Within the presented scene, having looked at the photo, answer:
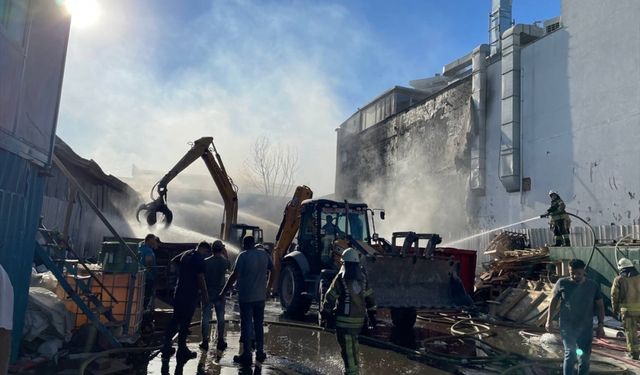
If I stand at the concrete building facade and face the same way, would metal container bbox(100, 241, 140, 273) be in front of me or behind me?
in front

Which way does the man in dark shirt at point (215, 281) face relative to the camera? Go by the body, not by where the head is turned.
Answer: away from the camera

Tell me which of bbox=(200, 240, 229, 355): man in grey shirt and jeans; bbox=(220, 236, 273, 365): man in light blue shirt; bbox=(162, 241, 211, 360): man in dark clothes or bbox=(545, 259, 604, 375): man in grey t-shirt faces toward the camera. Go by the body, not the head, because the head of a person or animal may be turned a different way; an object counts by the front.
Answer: bbox=(545, 259, 604, 375): man in grey t-shirt

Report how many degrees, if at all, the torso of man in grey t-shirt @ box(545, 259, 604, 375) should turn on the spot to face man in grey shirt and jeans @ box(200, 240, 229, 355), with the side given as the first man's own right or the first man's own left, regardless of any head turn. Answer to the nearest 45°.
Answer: approximately 90° to the first man's own right

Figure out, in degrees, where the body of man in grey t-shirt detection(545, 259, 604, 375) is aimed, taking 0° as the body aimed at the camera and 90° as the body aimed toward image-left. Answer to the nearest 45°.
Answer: approximately 0°

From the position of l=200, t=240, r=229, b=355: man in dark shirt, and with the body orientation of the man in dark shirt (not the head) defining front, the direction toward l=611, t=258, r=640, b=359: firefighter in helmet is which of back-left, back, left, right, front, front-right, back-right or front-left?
right

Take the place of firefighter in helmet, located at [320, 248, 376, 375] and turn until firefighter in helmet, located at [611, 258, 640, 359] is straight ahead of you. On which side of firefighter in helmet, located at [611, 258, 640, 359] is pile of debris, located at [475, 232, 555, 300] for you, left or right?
left

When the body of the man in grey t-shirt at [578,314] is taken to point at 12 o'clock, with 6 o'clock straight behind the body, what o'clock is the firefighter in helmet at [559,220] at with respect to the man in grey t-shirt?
The firefighter in helmet is roughly at 6 o'clock from the man in grey t-shirt.

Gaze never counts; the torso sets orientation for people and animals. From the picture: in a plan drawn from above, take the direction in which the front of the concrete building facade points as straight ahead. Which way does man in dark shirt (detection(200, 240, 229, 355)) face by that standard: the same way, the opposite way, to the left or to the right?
to the right

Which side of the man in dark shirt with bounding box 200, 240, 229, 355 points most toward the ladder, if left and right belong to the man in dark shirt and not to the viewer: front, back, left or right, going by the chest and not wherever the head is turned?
left

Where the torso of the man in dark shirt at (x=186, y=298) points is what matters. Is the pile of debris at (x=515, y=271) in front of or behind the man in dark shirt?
in front

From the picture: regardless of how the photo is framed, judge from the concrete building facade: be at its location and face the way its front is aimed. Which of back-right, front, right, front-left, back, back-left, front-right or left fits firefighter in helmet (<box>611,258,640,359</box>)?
front-left
